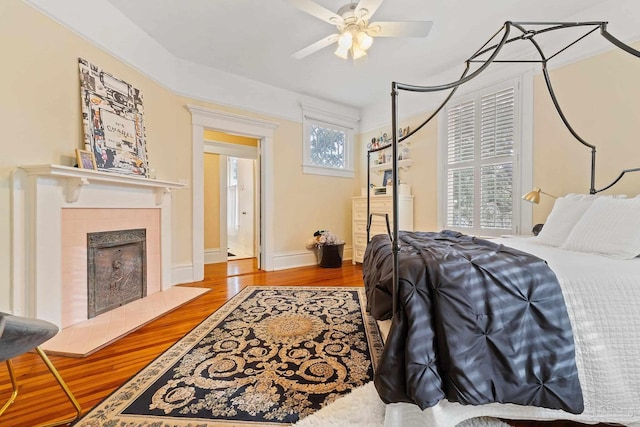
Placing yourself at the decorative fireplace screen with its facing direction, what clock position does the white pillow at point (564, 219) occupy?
The white pillow is roughly at 12 o'clock from the decorative fireplace screen.

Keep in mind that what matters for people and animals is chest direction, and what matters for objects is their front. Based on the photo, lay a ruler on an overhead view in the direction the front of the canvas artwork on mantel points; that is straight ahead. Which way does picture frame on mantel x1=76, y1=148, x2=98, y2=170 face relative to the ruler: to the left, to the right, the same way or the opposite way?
the same way

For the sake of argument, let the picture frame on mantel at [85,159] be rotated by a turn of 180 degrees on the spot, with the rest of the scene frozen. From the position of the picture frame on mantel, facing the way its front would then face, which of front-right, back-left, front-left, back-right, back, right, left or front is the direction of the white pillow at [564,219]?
back

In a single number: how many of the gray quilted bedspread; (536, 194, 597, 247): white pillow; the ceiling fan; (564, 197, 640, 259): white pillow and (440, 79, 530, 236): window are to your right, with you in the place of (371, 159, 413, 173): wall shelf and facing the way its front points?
0

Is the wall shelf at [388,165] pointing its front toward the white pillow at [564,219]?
no

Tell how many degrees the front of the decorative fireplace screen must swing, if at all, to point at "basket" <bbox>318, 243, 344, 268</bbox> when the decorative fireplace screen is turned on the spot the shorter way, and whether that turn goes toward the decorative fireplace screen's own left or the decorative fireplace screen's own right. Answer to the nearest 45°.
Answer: approximately 45° to the decorative fireplace screen's own left

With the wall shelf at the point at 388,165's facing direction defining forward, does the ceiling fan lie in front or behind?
in front

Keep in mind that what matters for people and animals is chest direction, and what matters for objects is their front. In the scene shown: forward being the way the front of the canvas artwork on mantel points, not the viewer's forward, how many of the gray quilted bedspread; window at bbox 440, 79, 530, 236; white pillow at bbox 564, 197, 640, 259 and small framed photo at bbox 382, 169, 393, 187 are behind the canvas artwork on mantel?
0

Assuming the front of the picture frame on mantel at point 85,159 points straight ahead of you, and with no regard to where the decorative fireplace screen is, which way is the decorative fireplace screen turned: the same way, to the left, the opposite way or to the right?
the same way

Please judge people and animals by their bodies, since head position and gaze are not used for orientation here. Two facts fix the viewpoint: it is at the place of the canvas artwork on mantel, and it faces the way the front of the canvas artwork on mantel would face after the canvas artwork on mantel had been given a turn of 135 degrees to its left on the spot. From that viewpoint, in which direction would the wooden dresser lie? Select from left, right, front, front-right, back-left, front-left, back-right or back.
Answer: right

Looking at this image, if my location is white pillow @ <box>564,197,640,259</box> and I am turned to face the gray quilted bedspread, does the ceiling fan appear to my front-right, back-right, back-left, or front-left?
front-right

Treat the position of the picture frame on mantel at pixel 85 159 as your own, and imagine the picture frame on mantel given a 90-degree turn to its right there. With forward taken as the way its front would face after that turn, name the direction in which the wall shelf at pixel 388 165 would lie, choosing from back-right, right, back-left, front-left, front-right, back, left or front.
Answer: back-left

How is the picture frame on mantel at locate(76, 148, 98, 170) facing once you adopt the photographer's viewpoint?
facing the viewer and to the right of the viewer

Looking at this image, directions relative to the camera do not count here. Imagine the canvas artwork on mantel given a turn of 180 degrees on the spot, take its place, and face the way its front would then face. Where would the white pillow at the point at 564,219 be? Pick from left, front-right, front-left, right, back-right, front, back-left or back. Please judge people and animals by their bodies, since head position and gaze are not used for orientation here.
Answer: back

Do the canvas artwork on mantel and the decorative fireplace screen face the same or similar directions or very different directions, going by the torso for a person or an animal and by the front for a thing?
same or similar directions

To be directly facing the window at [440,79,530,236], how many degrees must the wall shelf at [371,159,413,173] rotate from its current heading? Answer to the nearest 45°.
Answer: approximately 90° to its left

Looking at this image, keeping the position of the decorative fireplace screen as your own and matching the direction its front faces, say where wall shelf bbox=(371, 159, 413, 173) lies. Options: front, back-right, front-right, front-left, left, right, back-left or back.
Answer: front-left
